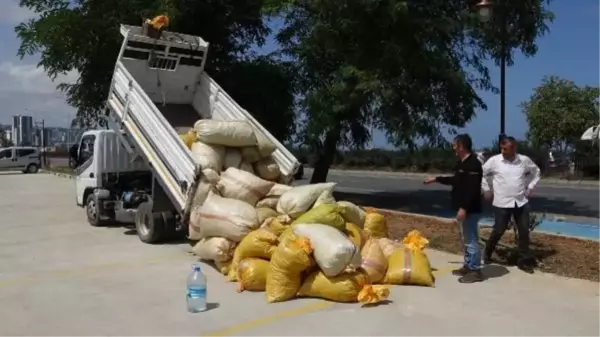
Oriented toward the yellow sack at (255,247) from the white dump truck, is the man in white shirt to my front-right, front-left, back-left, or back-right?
front-left

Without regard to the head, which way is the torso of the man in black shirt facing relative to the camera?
to the viewer's left

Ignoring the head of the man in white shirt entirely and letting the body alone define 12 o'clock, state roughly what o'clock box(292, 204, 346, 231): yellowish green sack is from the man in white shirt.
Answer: The yellowish green sack is roughly at 2 o'clock from the man in white shirt.

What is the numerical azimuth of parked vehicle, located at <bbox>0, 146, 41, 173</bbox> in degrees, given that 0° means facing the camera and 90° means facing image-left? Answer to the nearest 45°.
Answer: approximately 90°

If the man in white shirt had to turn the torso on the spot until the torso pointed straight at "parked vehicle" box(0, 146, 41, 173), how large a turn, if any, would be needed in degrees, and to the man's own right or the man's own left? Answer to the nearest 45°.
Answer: approximately 135° to the man's own right

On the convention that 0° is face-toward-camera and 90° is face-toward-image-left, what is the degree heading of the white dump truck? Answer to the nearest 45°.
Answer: approximately 135°

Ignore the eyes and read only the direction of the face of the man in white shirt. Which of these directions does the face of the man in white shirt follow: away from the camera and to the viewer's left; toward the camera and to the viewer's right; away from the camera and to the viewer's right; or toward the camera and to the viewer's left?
toward the camera and to the viewer's left

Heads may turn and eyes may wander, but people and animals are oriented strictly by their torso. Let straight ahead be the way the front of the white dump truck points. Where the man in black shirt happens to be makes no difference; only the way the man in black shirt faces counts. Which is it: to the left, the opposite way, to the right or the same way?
the same way

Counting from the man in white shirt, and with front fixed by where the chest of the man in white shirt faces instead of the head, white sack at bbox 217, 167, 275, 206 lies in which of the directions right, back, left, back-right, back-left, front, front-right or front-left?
right

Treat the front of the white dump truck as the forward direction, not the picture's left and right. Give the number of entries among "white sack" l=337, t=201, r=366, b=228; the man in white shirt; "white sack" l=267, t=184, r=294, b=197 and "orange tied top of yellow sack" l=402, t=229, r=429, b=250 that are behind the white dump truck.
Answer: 4

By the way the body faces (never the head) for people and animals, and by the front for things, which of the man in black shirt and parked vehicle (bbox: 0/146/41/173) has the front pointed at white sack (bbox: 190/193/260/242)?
the man in black shirt

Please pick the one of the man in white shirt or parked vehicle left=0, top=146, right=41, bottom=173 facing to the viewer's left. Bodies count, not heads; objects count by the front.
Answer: the parked vehicle

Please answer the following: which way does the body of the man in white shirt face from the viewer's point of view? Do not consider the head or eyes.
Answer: toward the camera

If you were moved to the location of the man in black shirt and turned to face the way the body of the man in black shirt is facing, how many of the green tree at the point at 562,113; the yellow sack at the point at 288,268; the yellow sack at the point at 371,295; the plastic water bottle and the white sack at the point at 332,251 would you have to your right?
1

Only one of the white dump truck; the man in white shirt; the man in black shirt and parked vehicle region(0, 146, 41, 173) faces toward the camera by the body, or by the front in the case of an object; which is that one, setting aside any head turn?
the man in white shirt

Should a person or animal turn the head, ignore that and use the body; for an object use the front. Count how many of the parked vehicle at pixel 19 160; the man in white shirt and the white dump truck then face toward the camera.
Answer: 1
